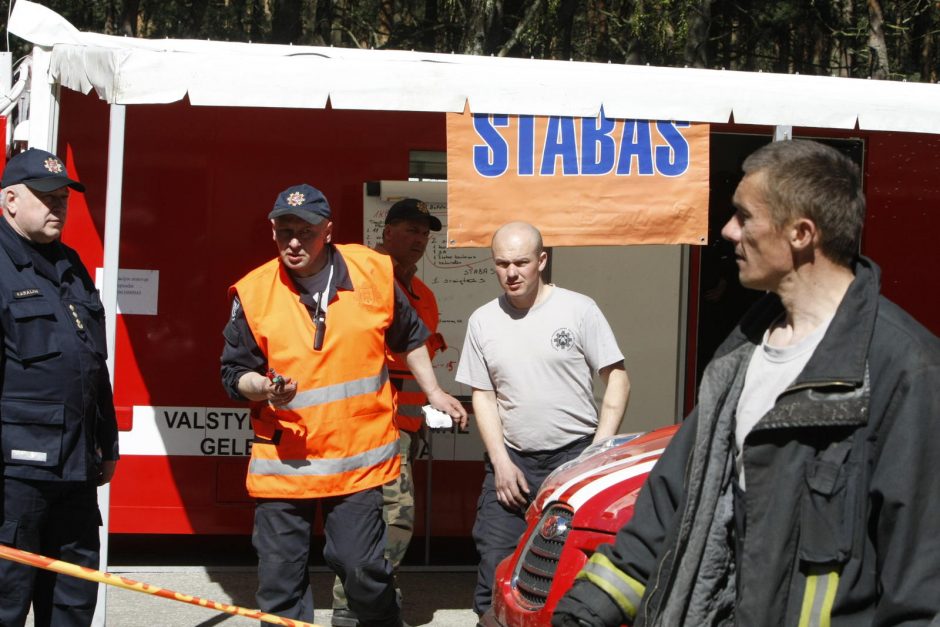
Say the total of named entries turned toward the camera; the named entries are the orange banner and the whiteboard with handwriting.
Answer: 2

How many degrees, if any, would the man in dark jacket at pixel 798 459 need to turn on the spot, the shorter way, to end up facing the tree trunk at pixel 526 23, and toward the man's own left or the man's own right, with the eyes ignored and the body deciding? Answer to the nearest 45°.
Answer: approximately 135° to the man's own right

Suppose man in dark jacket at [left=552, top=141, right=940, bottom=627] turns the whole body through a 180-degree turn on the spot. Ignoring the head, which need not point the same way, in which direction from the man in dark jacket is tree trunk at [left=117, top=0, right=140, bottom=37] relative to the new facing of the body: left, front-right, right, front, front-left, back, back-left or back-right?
left

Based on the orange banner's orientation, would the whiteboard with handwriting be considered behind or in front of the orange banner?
behind

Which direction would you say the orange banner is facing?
toward the camera

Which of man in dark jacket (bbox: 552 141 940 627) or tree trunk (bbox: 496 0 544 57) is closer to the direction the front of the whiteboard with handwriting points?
the man in dark jacket

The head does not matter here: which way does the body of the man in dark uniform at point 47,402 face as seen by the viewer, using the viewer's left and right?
facing the viewer and to the right of the viewer

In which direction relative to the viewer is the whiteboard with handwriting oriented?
toward the camera

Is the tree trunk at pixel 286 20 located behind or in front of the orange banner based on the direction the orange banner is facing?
behind

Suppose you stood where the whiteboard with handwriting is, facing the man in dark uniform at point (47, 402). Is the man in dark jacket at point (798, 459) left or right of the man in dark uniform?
left

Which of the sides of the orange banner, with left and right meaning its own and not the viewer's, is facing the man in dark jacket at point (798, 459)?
front

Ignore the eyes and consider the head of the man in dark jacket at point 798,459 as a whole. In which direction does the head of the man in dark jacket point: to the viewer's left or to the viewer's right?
to the viewer's left

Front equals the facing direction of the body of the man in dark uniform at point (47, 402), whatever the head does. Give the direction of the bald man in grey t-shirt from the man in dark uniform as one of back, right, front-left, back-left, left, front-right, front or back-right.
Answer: front-left
